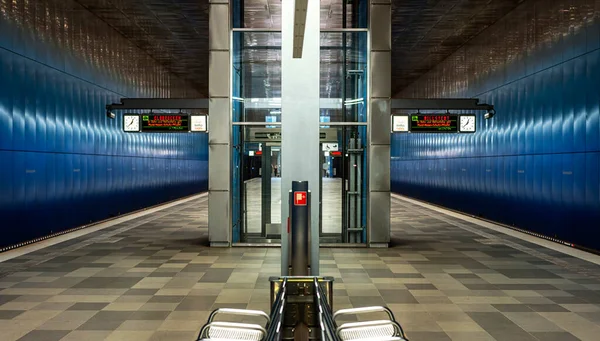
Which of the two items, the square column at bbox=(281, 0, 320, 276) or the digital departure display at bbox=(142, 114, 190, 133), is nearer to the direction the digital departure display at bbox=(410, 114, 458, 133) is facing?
the square column

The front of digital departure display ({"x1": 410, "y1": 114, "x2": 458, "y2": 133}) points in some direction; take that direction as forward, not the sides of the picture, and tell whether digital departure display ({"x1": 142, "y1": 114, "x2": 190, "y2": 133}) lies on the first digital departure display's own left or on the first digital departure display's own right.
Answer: on the first digital departure display's own right

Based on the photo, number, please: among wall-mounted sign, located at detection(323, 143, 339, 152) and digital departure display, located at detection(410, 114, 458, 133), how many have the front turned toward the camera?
2

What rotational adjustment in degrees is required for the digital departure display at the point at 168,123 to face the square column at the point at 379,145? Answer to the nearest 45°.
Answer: approximately 45° to its left

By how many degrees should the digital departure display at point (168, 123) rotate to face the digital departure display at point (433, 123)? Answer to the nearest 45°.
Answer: approximately 90° to its left

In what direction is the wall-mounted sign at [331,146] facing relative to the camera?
toward the camera

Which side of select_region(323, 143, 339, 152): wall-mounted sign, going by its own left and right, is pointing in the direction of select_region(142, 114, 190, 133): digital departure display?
right

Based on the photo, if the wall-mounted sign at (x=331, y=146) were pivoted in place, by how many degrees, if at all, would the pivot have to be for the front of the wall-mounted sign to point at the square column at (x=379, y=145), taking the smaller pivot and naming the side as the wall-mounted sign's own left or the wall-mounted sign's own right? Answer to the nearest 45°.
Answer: approximately 45° to the wall-mounted sign's own left

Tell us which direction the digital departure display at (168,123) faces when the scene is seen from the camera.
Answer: facing the viewer

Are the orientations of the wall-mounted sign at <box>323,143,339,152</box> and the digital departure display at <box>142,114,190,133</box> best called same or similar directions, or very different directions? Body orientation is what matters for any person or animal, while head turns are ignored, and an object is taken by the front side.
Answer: same or similar directions
